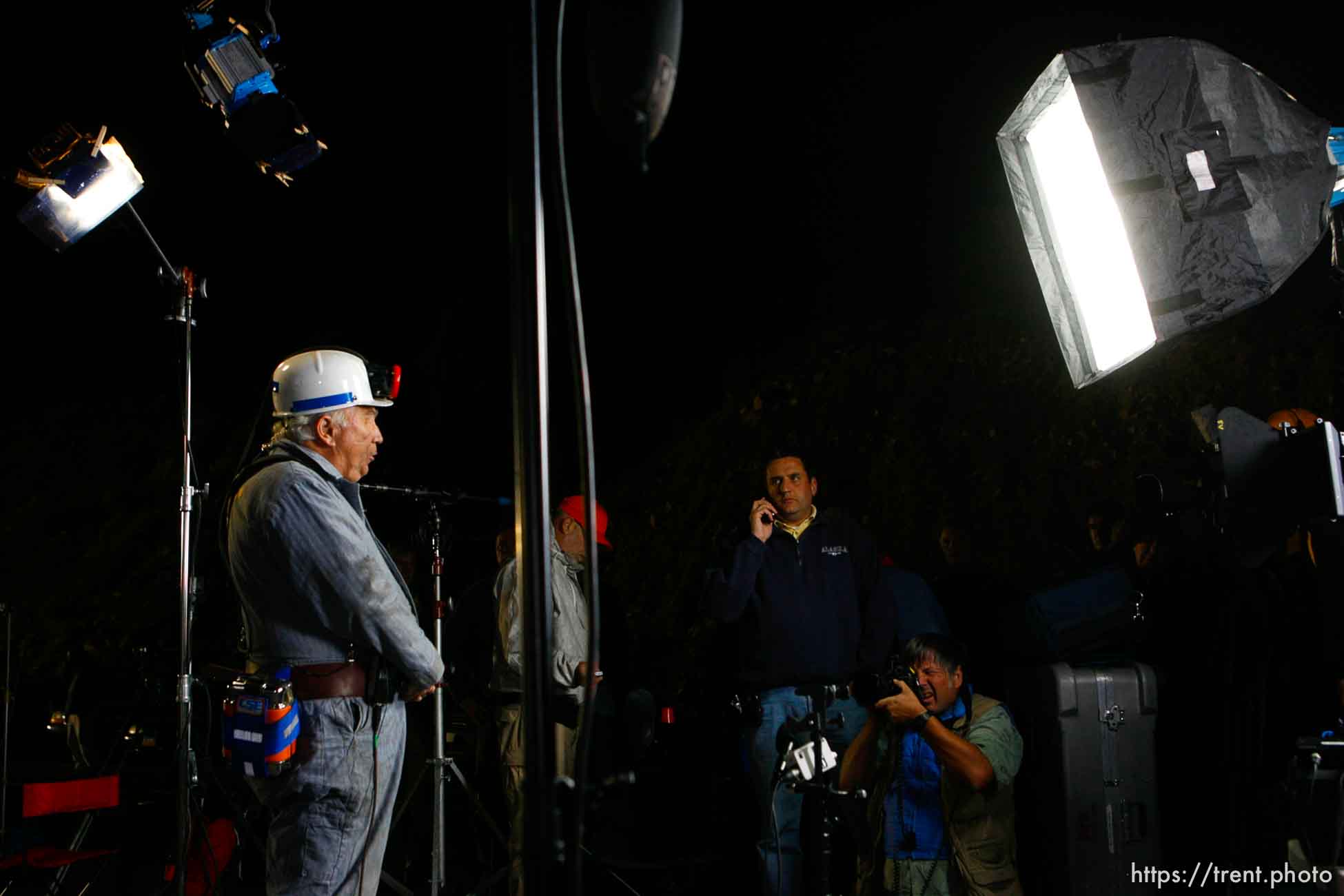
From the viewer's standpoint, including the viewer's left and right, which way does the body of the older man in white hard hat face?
facing to the right of the viewer

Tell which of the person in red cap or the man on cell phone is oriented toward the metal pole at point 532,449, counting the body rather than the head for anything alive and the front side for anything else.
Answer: the man on cell phone

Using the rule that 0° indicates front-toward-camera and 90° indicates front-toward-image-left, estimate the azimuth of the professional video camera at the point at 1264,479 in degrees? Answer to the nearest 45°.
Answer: approximately 90°

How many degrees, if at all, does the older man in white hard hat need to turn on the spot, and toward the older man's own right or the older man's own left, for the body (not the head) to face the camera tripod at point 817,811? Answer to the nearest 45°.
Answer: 0° — they already face it

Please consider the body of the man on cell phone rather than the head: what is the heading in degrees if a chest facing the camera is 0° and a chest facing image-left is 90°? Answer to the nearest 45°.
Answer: approximately 0°

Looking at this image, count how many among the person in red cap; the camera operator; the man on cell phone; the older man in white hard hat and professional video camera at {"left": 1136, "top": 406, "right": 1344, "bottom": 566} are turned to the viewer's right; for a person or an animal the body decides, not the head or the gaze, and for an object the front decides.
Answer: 2

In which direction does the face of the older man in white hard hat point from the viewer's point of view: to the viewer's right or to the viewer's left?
to the viewer's right
